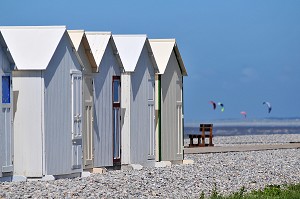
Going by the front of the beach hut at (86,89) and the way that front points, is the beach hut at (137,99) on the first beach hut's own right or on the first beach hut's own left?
on the first beach hut's own left

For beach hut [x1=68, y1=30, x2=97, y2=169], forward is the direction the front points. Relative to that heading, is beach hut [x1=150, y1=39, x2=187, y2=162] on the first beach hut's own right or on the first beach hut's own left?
on the first beach hut's own left

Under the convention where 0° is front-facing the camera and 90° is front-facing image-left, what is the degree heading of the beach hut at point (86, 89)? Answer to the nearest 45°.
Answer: approximately 315°

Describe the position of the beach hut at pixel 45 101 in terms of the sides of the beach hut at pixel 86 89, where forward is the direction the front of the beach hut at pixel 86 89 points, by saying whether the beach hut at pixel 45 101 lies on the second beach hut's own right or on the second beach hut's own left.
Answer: on the second beach hut's own right

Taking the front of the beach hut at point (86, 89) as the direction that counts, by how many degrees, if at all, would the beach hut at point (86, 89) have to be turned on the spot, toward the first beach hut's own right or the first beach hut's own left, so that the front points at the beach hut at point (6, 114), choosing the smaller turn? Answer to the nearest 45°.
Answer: approximately 90° to the first beach hut's own right

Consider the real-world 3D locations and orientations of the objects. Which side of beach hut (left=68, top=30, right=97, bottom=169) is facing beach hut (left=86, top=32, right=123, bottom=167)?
left
